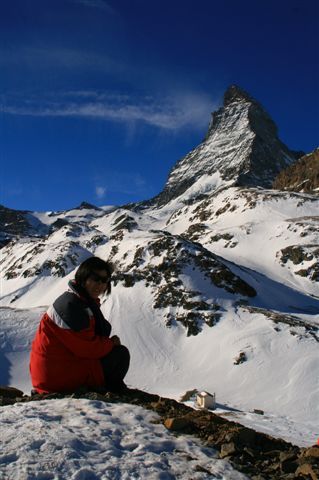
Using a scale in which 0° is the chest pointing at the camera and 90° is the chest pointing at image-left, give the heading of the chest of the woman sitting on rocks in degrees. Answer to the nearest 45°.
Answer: approximately 270°

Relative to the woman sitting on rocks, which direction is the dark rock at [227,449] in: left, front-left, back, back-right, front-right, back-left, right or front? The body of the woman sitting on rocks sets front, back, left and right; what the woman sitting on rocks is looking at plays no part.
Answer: front-right

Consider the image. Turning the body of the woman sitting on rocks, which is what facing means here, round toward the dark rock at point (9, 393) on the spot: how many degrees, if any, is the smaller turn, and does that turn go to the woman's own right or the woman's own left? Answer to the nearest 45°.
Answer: approximately 135° to the woman's own left

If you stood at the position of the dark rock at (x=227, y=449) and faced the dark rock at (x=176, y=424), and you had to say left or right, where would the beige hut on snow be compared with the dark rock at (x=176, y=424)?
right

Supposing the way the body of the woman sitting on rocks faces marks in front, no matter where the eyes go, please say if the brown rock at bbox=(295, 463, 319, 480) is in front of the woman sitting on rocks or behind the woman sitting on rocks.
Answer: in front

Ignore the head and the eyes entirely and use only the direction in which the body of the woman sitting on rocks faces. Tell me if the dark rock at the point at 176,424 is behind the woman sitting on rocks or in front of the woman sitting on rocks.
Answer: in front
